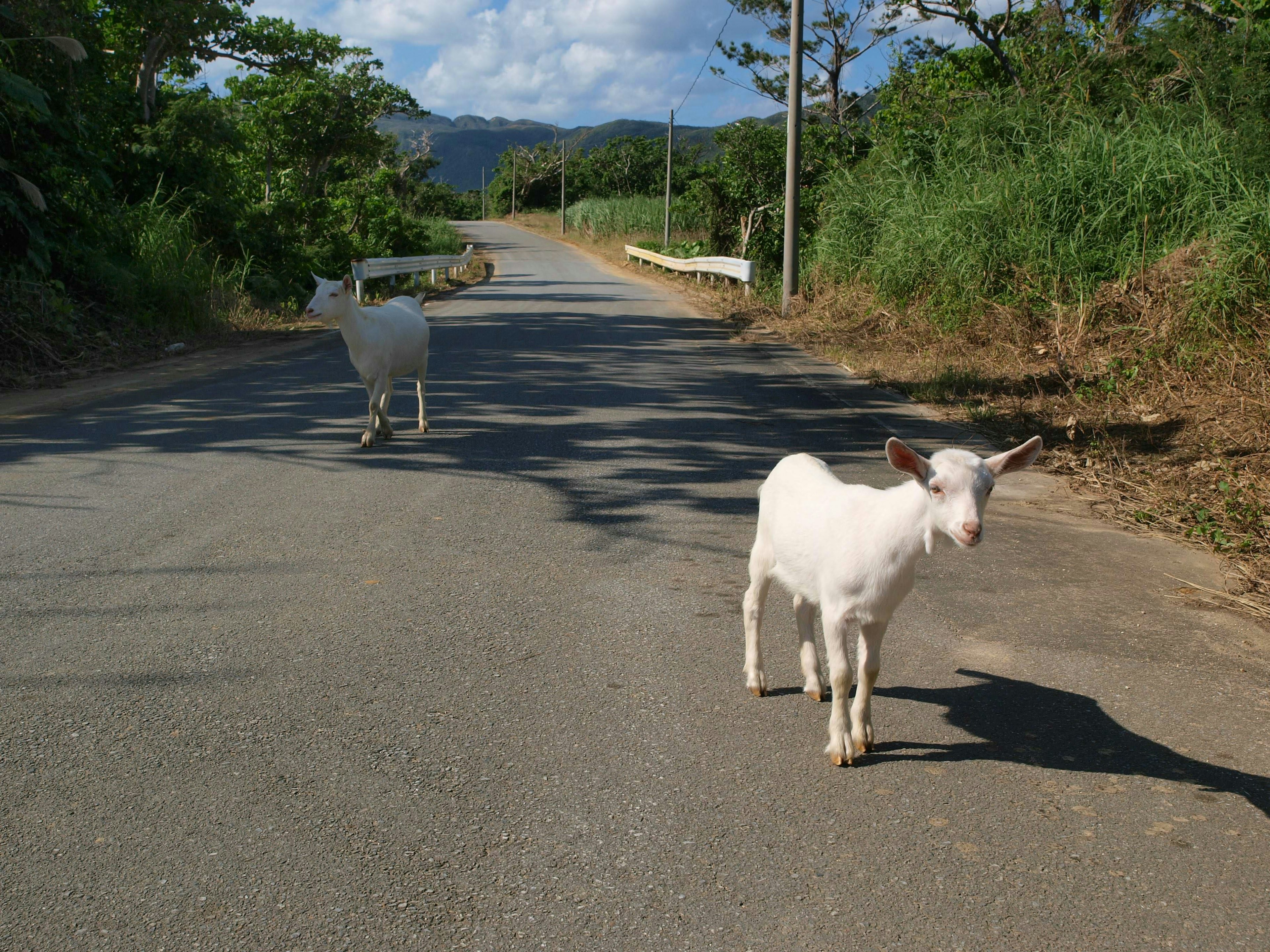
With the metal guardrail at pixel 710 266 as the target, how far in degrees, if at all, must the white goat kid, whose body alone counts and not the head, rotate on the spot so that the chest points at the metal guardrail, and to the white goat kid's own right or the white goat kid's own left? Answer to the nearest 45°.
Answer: approximately 135° to the white goat kid's own left

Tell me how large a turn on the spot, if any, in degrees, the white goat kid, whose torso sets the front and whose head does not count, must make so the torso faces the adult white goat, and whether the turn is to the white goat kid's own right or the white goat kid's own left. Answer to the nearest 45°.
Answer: approximately 180°

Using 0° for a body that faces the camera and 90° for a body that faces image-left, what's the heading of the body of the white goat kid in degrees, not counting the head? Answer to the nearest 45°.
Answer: approximately 315°

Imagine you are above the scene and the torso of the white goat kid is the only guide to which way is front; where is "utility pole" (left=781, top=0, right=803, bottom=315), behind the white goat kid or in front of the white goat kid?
behind

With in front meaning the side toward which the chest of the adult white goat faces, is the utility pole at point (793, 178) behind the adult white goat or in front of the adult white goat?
behind
